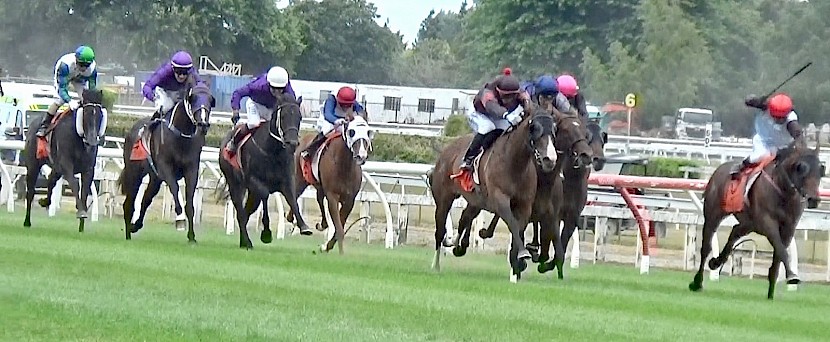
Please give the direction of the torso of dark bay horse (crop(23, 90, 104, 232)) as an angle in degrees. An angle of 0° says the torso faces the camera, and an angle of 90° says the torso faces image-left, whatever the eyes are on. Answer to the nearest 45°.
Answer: approximately 315°

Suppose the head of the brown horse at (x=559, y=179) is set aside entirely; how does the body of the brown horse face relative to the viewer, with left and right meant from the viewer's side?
facing the viewer and to the right of the viewer

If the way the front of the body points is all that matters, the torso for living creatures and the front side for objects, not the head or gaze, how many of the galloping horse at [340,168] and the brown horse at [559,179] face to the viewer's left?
0

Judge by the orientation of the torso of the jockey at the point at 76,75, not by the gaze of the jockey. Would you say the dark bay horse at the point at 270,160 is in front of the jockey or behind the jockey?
in front

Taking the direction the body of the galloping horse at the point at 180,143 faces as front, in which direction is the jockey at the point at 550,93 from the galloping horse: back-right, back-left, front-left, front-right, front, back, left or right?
front
